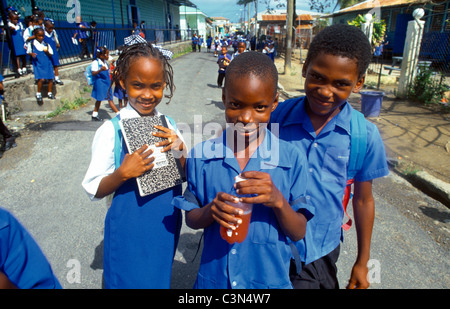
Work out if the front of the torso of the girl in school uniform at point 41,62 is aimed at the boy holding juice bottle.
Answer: yes

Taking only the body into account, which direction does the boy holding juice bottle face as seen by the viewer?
toward the camera

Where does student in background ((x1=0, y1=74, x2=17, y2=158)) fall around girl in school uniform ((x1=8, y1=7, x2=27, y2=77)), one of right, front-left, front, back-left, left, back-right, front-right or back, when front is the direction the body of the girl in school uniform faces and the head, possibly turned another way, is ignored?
front-right

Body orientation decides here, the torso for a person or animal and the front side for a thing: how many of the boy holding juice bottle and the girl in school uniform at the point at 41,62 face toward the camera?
2

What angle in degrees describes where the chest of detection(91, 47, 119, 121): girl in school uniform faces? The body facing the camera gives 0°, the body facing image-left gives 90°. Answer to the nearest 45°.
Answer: approximately 315°

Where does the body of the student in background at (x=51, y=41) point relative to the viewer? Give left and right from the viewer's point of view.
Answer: facing the viewer and to the right of the viewer

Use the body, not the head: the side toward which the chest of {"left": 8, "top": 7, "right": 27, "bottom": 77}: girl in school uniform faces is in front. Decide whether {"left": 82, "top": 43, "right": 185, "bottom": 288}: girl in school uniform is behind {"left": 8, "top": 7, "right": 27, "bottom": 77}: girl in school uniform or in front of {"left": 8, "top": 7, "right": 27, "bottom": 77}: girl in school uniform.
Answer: in front

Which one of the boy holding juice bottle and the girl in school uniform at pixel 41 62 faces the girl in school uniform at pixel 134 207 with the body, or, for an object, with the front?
the girl in school uniform at pixel 41 62

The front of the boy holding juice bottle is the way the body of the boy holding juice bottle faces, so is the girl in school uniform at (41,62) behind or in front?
behind

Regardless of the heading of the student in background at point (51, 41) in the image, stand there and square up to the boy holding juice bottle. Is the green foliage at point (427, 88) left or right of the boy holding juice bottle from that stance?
left
